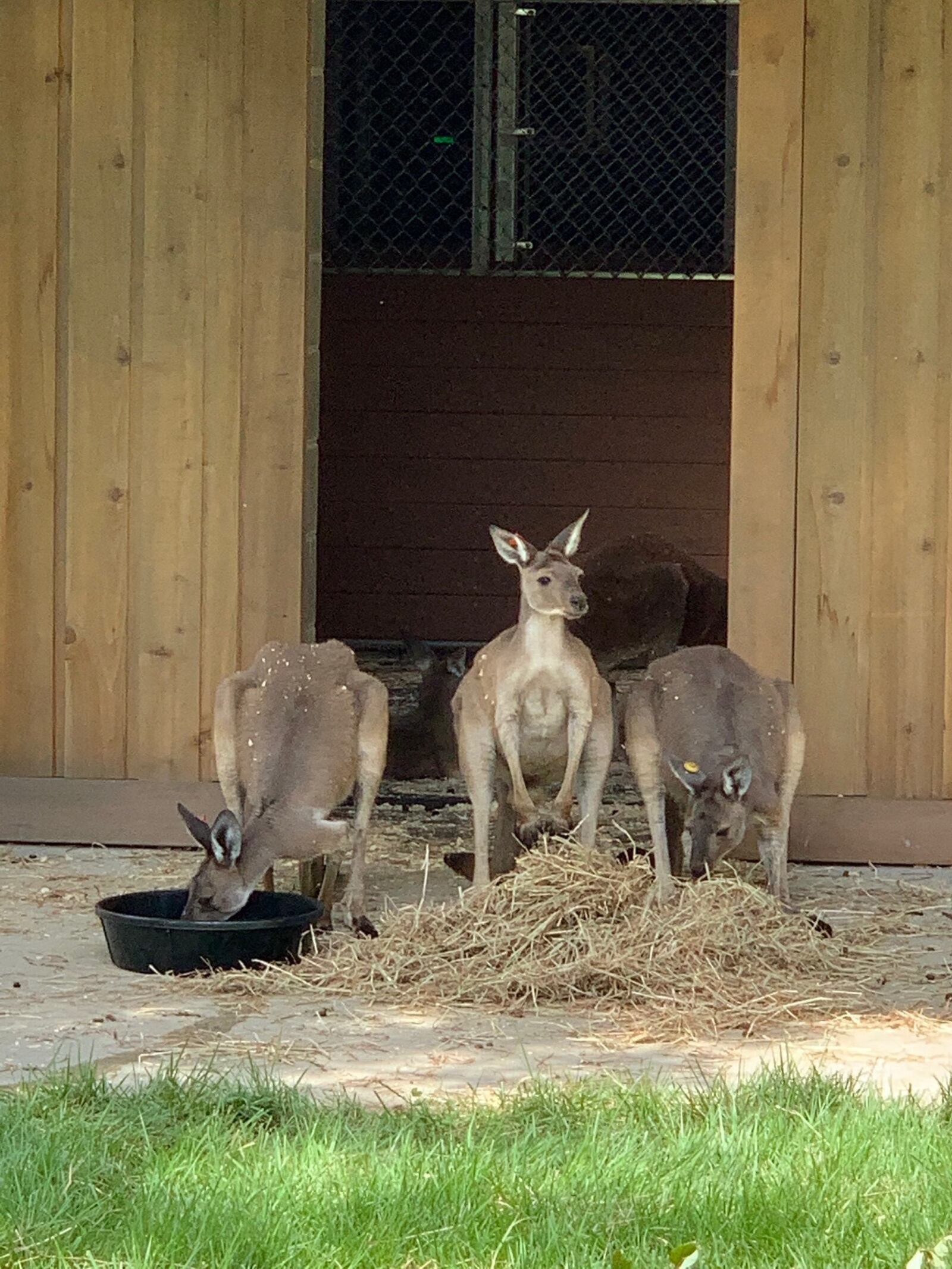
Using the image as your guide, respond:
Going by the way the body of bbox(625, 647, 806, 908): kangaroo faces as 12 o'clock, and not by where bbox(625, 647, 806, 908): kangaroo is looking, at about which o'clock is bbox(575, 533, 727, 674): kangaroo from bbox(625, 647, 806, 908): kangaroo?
bbox(575, 533, 727, 674): kangaroo is roughly at 6 o'clock from bbox(625, 647, 806, 908): kangaroo.

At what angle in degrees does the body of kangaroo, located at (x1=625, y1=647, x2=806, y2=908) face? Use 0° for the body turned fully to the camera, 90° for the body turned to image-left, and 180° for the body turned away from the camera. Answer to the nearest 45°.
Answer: approximately 0°

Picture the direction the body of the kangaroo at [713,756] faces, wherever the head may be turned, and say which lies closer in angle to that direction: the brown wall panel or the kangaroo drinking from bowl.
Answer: the kangaroo drinking from bowl

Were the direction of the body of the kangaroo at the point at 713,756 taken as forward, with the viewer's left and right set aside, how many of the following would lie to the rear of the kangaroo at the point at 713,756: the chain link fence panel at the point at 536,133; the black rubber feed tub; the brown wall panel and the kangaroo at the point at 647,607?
3

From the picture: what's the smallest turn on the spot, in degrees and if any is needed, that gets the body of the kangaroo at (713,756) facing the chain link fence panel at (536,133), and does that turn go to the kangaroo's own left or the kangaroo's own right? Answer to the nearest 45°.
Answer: approximately 180°

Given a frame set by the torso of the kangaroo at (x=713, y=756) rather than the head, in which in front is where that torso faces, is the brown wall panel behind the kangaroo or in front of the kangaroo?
behind

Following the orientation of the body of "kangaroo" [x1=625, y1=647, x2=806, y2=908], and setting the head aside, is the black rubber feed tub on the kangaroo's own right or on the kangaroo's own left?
on the kangaroo's own right

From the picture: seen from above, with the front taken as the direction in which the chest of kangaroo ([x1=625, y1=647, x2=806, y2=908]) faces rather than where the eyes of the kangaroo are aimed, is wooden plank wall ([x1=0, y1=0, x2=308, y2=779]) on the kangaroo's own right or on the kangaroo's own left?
on the kangaroo's own right

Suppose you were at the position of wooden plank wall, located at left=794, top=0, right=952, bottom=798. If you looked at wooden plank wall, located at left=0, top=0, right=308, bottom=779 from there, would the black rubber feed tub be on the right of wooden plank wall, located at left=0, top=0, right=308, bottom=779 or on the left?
left

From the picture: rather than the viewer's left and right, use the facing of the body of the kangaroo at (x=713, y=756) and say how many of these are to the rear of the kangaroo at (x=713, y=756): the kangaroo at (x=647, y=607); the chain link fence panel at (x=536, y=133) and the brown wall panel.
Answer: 3

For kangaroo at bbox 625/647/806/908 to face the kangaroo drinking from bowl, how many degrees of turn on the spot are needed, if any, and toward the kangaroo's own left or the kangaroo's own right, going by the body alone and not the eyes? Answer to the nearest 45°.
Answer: approximately 90° to the kangaroo's own right

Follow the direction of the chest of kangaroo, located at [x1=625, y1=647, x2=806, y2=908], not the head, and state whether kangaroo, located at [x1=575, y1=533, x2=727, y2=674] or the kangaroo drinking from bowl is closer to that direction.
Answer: the kangaroo drinking from bowl
